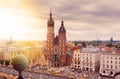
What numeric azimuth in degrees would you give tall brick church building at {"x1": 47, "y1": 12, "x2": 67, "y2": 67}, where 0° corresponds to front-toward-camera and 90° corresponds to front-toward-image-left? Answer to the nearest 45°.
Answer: approximately 0°
